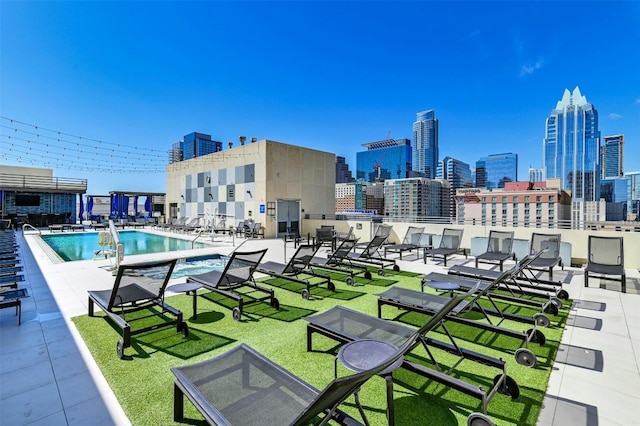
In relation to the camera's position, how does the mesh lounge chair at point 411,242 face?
facing the viewer and to the left of the viewer

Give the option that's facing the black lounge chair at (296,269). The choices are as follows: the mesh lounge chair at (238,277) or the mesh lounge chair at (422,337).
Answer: the mesh lounge chair at (422,337)

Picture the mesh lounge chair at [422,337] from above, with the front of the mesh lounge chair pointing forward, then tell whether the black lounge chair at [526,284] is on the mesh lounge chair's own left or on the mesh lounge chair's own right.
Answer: on the mesh lounge chair's own right

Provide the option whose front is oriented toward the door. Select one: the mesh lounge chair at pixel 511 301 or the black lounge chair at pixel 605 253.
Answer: the mesh lounge chair

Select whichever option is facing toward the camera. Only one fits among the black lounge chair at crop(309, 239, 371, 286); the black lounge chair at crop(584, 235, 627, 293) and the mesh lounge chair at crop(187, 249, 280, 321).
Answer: the black lounge chair at crop(584, 235, 627, 293)

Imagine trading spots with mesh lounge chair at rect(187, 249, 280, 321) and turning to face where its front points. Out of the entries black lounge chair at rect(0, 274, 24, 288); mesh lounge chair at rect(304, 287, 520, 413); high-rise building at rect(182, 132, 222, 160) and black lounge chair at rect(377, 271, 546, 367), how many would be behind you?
2

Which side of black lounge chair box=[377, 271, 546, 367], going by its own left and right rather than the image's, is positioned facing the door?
front

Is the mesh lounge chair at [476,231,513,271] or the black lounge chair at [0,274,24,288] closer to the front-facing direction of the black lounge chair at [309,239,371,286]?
the black lounge chair

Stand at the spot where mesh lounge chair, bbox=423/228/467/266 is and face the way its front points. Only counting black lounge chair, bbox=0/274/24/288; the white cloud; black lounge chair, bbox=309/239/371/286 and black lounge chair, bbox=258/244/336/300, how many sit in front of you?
3

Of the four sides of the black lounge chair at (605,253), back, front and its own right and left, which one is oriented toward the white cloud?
back

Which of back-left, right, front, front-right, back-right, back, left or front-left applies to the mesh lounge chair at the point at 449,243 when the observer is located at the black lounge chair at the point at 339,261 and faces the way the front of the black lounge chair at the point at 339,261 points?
right
